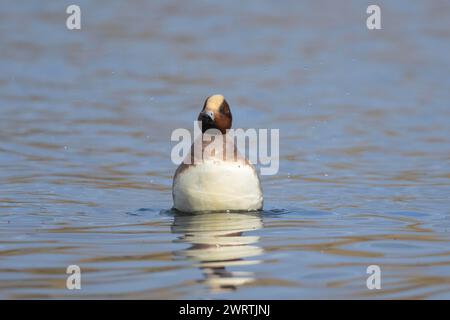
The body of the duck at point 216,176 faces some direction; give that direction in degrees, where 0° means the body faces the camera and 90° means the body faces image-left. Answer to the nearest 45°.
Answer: approximately 0°
